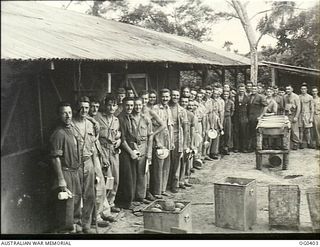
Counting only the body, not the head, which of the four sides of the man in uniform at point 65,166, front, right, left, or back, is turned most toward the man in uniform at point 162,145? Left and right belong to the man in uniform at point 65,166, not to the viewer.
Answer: left

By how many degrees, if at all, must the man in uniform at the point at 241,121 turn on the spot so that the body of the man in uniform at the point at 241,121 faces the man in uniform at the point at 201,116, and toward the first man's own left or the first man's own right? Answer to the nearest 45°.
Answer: approximately 45° to the first man's own right

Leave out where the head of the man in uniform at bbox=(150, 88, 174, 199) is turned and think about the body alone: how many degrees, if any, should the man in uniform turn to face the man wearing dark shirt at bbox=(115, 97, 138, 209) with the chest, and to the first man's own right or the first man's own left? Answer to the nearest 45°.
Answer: approximately 90° to the first man's own right

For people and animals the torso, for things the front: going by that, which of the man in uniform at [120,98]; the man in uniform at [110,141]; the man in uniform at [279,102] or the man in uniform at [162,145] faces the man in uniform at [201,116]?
the man in uniform at [279,102]

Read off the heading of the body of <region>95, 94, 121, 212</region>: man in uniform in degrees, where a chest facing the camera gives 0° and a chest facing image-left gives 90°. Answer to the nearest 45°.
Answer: approximately 315°

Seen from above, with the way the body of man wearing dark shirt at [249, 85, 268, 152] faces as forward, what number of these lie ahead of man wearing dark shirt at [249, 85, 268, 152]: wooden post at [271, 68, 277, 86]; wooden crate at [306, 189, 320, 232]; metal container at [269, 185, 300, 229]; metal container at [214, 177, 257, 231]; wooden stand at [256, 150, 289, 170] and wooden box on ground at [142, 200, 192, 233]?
5

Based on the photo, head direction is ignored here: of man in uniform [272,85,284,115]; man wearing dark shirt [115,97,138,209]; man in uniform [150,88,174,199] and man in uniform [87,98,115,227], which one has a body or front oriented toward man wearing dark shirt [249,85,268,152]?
man in uniform [272,85,284,115]

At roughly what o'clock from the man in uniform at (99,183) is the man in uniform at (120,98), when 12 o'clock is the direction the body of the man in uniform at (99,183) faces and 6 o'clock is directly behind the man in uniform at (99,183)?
the man in uniform at (120,98) is roughly at 8 o'clock from the man in uniform at (99,183).

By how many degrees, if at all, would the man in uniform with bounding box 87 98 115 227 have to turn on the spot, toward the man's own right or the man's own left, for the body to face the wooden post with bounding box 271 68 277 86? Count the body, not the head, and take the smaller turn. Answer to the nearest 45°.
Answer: approximately 90° to the man's own left

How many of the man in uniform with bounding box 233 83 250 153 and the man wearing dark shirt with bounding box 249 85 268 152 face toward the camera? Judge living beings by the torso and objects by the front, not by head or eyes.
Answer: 2

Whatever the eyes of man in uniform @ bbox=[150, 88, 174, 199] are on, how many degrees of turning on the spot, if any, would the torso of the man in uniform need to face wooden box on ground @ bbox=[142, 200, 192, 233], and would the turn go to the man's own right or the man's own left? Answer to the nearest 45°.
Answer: approximately 45° to the man's own right
